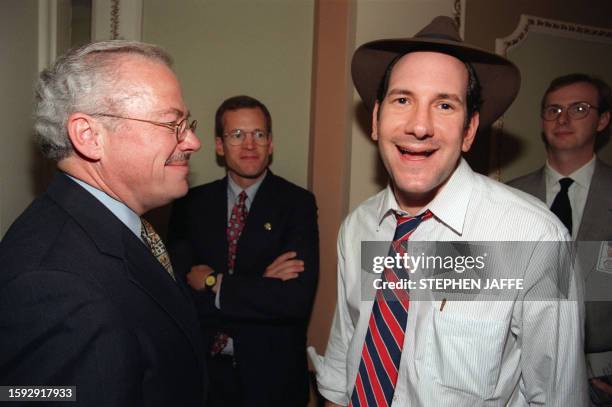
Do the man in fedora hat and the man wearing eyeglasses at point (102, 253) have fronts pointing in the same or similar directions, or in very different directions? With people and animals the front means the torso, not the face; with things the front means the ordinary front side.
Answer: very different directions

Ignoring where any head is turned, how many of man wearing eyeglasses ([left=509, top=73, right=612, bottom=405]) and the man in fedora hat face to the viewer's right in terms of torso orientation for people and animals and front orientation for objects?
0

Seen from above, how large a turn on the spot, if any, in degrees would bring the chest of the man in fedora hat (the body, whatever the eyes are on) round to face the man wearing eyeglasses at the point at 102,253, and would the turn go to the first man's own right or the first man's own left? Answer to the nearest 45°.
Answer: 0° — they already face them

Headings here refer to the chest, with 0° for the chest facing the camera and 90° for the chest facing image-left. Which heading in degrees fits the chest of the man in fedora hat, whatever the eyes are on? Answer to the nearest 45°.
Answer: approximately 45°

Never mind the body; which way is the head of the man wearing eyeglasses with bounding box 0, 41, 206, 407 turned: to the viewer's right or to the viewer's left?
to the viewer's right

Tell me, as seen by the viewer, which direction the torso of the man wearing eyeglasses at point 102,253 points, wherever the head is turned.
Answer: to the viewer's right

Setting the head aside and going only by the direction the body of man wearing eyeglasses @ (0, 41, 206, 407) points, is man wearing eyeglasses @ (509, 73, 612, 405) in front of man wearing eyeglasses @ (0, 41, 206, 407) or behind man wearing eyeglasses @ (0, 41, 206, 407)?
in front

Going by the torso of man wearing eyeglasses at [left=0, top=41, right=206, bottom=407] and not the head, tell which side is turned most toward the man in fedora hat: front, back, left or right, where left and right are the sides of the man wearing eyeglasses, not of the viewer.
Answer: front

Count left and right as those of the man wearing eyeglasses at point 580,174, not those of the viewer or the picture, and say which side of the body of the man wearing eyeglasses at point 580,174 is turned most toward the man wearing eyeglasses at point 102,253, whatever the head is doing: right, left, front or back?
front

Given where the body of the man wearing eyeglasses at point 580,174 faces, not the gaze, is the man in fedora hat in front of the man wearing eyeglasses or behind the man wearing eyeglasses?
in front
